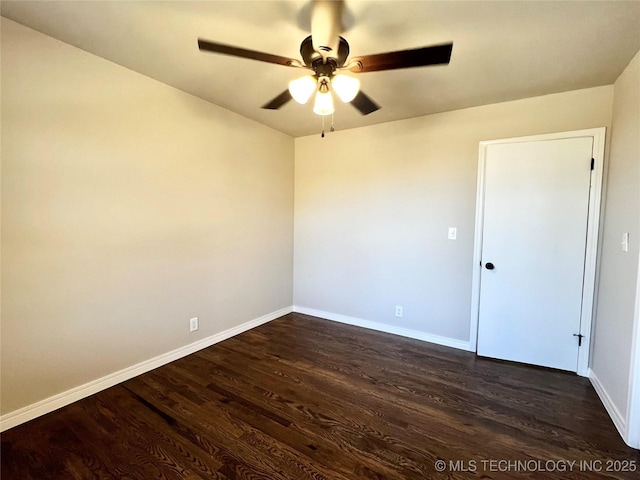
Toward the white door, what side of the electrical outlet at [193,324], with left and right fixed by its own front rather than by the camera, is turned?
front

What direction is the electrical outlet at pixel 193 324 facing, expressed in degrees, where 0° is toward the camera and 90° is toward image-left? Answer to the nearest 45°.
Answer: approximately 315°

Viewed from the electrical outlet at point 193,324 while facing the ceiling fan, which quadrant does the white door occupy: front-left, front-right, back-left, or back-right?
front-left

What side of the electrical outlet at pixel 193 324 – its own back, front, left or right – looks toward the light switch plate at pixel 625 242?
front

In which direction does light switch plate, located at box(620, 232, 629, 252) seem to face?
to the viewer's left

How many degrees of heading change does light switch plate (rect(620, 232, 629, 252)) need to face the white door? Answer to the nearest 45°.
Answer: approximately 45° to its right

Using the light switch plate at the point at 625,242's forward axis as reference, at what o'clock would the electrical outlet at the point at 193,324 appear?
The electrical outlet is roughly at 11 o'clock from the light switch plate.

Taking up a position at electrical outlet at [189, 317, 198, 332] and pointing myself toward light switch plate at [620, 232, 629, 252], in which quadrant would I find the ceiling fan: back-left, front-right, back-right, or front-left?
front-right

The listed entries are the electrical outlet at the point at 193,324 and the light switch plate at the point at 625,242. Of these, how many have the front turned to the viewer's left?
1

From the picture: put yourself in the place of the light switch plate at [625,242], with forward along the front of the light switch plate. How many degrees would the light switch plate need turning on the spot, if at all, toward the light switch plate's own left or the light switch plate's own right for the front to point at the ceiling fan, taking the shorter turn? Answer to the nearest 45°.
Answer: approximately 45° to the light switch plate's own left

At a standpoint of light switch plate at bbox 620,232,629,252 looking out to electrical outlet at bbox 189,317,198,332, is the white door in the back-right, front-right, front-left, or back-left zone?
front-right
